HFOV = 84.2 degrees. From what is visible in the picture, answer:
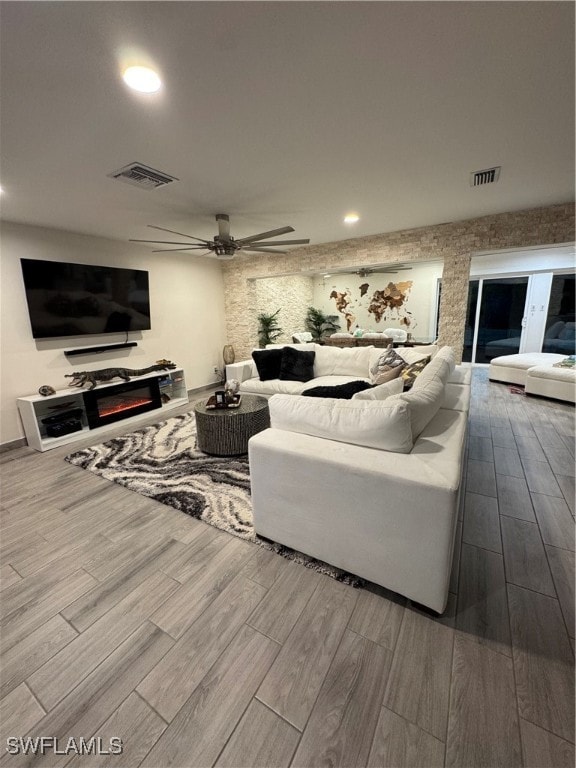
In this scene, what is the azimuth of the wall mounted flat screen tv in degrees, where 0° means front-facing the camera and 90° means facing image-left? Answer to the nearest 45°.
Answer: approximately 315°

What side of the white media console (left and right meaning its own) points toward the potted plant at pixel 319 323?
left

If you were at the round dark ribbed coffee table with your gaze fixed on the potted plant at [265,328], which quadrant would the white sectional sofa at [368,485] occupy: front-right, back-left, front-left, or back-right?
back-right

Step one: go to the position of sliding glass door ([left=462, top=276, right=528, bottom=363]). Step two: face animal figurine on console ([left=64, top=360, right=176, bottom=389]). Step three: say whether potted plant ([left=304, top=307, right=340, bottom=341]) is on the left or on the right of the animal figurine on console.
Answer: right

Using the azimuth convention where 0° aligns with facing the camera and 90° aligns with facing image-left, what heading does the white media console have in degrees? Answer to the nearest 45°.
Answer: approximately 315°

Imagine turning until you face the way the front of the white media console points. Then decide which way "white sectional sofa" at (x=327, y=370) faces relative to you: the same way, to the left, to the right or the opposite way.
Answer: to the right

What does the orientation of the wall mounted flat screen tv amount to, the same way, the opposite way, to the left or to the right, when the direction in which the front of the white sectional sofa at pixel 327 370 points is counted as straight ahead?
to the left
